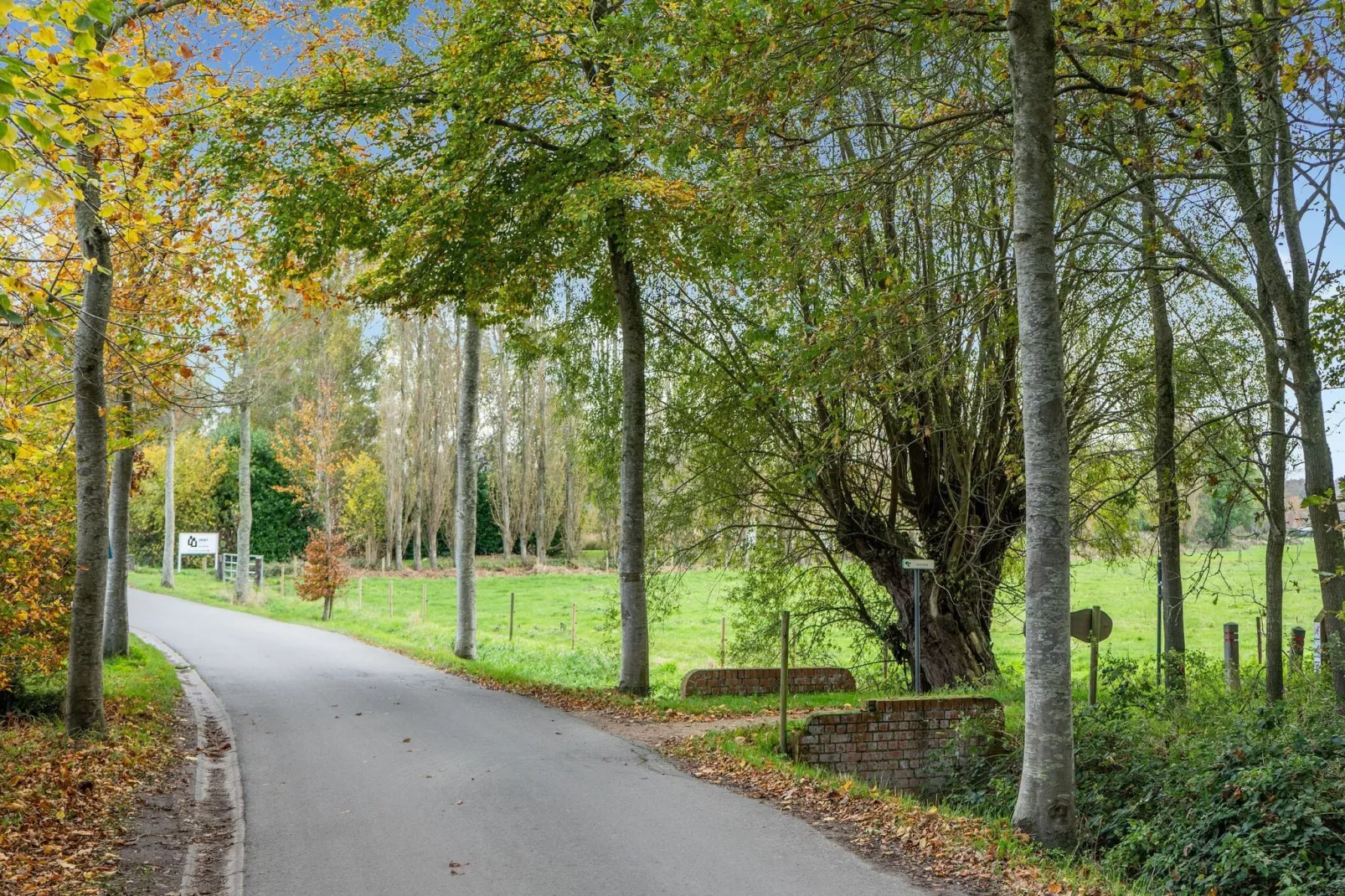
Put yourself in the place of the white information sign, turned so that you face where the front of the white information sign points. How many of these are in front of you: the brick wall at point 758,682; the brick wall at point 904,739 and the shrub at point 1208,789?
3

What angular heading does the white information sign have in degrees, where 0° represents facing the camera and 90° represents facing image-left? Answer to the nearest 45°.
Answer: approximately 0°

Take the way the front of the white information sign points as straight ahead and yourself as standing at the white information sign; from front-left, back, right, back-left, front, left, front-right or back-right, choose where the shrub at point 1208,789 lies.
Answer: front

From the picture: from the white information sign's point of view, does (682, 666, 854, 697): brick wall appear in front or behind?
in front

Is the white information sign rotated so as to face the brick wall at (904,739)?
yes

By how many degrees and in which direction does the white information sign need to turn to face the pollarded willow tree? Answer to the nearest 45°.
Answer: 0° — it already faces it
